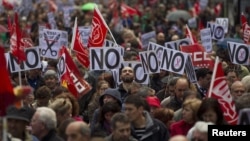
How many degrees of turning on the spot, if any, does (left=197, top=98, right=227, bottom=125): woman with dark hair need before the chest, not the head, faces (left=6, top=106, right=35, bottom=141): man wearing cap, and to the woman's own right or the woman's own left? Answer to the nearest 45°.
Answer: approximately 45° to the woman's own right

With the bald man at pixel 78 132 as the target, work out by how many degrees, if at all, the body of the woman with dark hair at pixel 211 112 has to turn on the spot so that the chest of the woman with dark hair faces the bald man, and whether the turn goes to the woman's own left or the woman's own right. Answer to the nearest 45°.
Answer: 0° — they already face them

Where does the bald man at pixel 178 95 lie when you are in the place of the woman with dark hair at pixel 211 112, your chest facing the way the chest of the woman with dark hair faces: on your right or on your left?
on your right

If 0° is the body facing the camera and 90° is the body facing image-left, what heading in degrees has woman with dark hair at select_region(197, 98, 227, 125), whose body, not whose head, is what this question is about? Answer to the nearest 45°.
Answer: approximately 45°

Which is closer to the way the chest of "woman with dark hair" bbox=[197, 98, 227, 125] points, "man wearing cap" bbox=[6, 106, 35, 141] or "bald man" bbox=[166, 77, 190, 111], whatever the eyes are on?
the man wearing cap

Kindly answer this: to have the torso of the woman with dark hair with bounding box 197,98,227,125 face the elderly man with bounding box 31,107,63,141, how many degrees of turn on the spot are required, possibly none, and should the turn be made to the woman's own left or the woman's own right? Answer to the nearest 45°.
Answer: approximately 45° to the woman's own right

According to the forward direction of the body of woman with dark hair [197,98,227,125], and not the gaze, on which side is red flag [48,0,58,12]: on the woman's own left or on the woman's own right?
on the woman's own right
